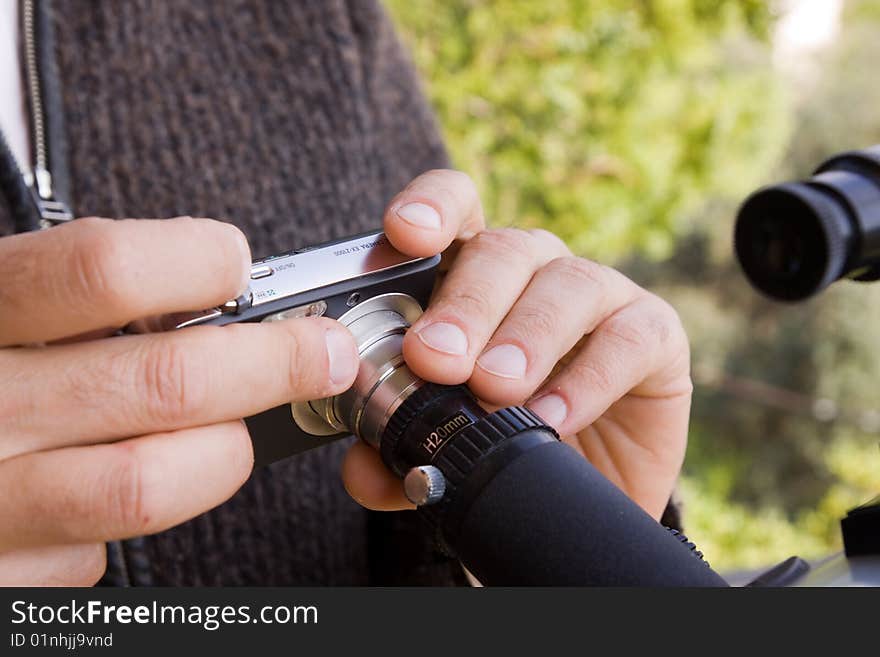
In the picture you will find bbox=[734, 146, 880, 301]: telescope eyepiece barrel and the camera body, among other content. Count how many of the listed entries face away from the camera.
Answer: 0

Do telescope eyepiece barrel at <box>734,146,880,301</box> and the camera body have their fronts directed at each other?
no

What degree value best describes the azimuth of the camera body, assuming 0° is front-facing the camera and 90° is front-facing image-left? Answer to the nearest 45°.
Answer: approximately 315°
